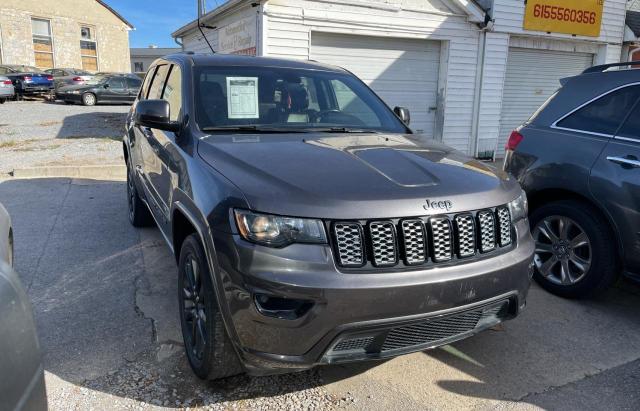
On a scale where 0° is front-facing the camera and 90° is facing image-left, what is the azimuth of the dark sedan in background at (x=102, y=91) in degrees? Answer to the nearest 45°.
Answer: approximately 45°

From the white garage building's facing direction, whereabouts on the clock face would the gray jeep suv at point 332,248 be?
The gray jeep suv is roughly at 12 o'clock from the white garage building.

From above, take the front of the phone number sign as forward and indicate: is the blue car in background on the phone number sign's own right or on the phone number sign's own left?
on the phone number sign's own right

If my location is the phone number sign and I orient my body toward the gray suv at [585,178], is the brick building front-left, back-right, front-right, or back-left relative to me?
back-right

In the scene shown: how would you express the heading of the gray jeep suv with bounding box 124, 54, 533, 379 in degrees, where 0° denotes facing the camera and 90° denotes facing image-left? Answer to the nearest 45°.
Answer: approximately 315°

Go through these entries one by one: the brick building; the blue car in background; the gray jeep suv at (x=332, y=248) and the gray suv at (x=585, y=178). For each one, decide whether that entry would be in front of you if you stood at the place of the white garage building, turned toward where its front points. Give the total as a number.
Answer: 2

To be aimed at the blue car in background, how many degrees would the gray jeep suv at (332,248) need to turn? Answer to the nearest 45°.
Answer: approximately 180°

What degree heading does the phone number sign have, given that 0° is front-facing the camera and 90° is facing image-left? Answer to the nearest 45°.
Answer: approximately 0°

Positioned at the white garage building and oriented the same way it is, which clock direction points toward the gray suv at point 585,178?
The gray suv is roughly at 12 o'clock from the white garage building.

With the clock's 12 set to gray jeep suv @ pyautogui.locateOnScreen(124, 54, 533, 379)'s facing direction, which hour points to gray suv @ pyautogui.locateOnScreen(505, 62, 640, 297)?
gray suv @ pyautogui.locateOnScreen(505, 62, 640, 297) is roughly at 9 o'clock from gray jeep suv @ pyautogui.locateOnScreen(124, 54, 533, 379).
